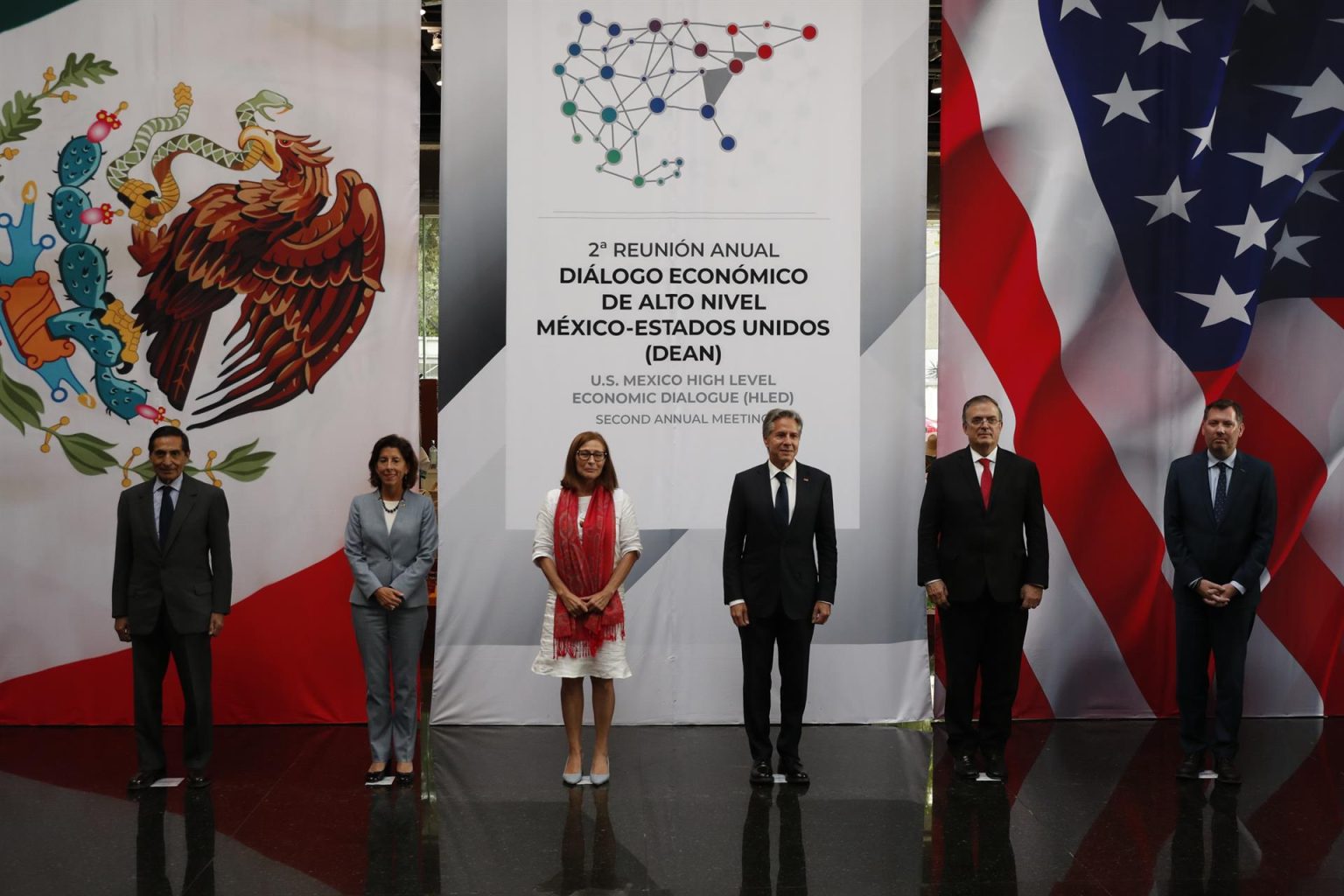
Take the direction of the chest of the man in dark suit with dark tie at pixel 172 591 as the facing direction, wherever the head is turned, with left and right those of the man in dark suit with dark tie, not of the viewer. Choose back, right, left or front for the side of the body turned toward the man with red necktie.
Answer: left

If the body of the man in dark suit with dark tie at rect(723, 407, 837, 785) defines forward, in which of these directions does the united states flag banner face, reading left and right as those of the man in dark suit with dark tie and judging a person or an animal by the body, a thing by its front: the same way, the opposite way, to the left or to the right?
the same way

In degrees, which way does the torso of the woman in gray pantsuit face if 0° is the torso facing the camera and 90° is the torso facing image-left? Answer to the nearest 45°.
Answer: approximately 0°

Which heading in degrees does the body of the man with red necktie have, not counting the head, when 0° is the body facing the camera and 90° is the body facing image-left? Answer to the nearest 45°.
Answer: approximately 0°

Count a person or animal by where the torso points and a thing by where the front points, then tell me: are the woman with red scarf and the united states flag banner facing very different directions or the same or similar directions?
same or similar directions

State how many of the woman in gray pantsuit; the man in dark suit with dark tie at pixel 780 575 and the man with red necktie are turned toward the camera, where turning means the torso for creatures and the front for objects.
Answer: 3

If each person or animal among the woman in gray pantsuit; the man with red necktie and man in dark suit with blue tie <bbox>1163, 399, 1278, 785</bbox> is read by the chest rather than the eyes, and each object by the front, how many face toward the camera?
3

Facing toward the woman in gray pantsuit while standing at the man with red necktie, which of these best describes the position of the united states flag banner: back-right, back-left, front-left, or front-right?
back-right

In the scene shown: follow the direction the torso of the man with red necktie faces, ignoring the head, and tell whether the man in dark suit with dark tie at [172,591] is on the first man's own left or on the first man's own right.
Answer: on the first man's own right

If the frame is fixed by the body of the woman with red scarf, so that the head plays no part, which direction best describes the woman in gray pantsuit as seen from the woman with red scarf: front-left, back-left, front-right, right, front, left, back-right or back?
right

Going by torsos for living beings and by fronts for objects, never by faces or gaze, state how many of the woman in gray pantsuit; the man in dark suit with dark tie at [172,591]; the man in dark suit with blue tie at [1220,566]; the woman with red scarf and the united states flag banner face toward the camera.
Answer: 5

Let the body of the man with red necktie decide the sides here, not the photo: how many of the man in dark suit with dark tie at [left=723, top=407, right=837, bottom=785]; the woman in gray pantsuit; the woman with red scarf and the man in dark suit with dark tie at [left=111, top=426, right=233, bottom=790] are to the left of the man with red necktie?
0

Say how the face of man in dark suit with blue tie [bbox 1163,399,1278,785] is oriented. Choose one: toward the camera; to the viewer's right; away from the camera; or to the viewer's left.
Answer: toward the camera

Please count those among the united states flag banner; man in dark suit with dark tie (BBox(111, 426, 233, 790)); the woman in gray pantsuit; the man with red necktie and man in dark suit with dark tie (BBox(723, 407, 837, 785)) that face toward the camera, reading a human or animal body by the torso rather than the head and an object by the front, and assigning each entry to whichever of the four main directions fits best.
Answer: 5

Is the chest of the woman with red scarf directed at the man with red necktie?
no

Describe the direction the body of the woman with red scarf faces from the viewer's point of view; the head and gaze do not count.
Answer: toward the camera

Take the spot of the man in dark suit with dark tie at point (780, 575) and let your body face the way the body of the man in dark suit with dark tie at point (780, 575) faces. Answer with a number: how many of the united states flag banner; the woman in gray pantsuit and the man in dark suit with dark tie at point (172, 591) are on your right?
2

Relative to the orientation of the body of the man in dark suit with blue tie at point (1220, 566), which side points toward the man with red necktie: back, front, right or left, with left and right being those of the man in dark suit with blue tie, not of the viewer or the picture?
right
